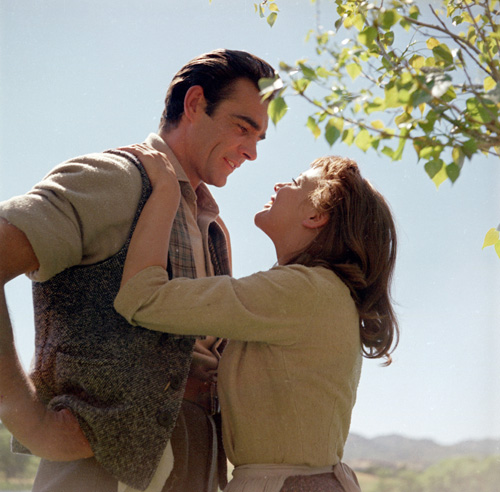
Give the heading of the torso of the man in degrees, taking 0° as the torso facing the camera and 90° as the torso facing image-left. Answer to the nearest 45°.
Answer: approximately 315°

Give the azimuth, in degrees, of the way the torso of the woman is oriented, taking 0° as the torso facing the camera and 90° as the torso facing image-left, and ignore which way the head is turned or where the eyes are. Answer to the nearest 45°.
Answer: approximately 90°

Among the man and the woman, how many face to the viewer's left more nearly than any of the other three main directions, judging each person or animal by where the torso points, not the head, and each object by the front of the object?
1

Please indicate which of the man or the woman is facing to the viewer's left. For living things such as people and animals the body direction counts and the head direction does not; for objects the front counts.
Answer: the woman
